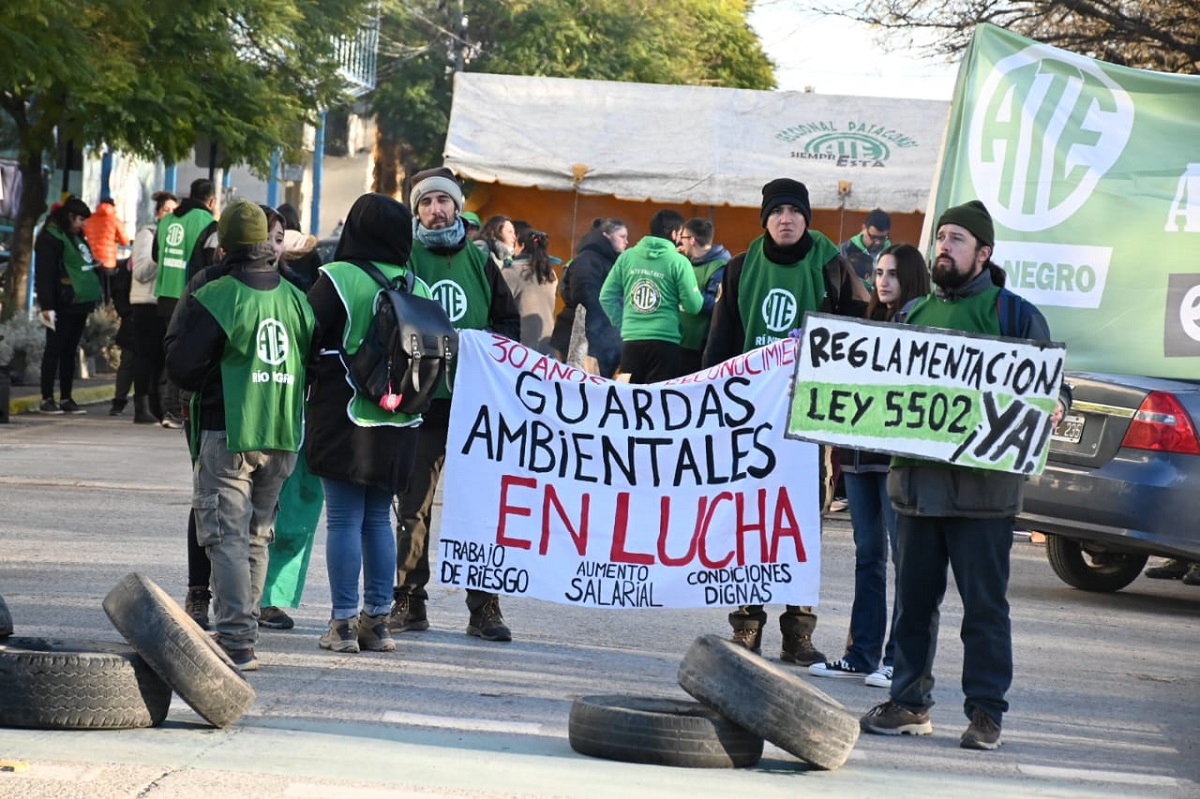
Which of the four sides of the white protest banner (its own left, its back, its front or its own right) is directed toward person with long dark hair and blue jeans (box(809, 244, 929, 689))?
left

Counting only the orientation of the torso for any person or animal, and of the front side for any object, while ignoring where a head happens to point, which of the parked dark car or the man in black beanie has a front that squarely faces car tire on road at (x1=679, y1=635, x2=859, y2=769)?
the man in black beanie

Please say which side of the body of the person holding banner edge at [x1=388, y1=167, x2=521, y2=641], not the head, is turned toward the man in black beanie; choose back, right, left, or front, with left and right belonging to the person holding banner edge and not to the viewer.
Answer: left
